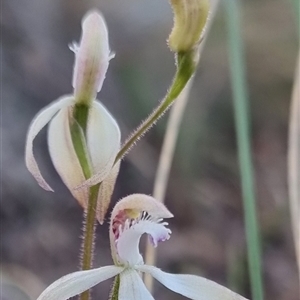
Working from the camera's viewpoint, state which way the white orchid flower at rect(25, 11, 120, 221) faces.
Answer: facing away from the viewer
